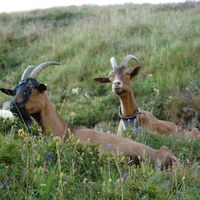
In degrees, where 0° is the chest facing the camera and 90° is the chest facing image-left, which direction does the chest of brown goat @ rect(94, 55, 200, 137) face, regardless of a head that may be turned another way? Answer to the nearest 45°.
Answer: approximately 45°
